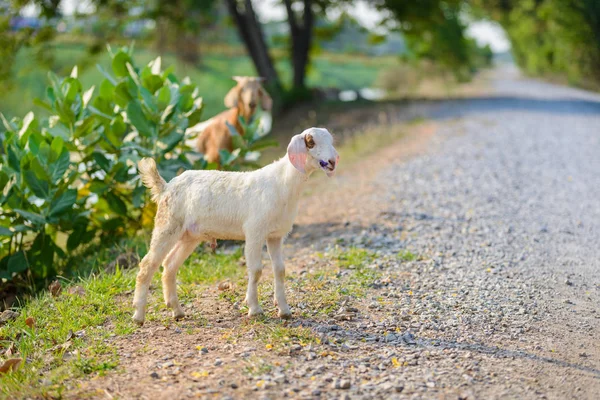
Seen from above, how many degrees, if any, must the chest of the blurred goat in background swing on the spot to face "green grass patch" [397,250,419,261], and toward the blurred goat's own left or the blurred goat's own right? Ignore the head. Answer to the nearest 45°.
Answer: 0° — it already faces it

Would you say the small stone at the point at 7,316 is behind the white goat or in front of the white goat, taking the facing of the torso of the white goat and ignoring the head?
behind

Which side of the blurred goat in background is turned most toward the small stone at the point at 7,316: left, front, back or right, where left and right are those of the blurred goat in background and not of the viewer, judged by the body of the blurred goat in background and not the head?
right

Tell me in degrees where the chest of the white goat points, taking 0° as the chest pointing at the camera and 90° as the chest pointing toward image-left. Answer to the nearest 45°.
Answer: approximately 270°

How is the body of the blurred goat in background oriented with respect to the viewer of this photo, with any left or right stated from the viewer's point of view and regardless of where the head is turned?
facing the viewer and to the right of the viewer

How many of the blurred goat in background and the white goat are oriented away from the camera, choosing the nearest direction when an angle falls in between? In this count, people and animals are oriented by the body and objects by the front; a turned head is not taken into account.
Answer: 0

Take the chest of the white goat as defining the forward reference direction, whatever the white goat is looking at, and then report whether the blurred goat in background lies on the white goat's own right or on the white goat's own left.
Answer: on the white goat's own left

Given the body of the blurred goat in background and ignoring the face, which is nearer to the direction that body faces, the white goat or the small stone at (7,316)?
the white goat

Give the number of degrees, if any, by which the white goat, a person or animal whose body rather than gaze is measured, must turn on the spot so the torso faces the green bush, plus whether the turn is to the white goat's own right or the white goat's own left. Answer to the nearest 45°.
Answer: approximately 135° to the white goat's own left
